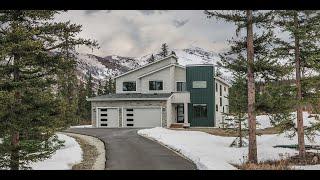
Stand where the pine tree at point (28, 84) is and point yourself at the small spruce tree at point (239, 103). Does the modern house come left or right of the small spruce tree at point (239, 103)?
left

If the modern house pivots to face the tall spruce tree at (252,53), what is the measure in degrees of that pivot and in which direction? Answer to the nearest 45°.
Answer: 0° — it already faces it

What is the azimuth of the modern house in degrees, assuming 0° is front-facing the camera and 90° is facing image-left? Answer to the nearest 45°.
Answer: approximately 0°

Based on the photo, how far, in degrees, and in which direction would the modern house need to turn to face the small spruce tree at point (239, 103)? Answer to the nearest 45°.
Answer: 0° — it already faces it

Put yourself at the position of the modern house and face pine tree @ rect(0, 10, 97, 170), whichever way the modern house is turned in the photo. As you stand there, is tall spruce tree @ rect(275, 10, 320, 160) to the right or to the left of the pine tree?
left
